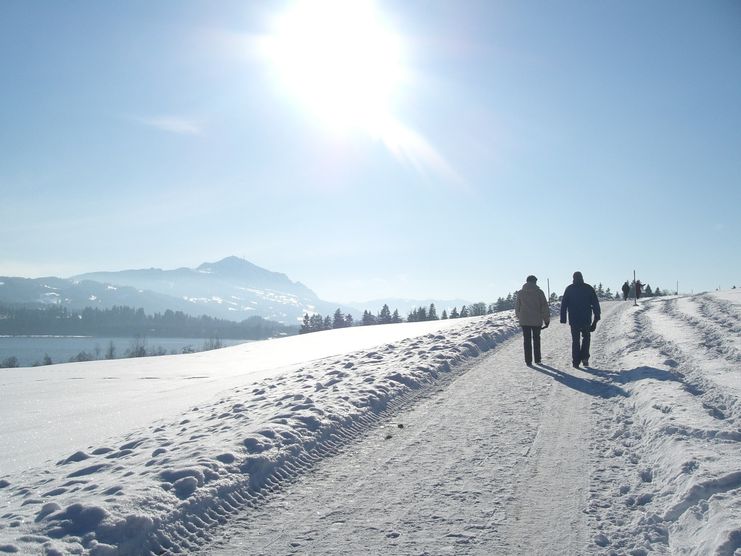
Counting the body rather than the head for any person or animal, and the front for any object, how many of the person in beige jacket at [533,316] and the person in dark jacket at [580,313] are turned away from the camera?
2

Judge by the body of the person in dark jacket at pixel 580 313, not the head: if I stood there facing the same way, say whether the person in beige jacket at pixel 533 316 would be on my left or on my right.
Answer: on my left

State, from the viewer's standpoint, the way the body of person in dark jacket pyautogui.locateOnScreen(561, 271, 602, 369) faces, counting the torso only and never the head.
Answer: away from the camera

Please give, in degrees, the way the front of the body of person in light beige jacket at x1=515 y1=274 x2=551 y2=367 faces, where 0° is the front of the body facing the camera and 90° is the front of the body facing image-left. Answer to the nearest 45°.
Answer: approximately 180°

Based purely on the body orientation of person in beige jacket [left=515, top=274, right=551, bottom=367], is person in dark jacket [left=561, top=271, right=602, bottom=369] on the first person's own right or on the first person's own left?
on the first person's own right
